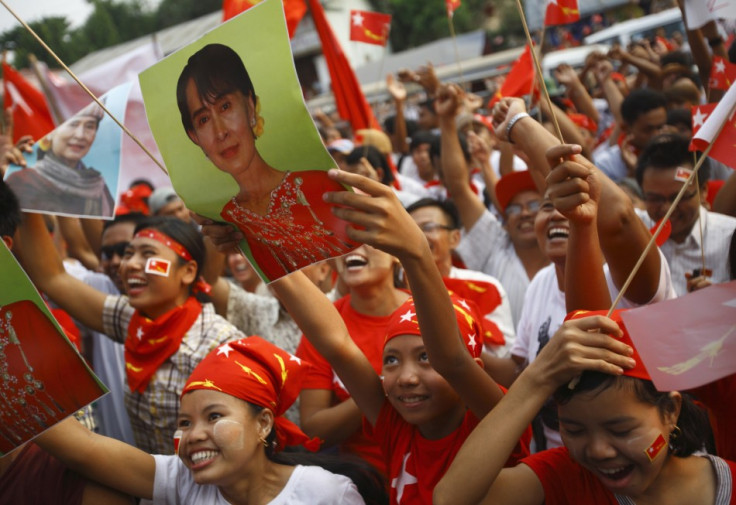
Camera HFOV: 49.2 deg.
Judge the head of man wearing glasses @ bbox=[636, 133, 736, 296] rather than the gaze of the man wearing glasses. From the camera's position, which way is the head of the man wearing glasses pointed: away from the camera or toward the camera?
toward the camera

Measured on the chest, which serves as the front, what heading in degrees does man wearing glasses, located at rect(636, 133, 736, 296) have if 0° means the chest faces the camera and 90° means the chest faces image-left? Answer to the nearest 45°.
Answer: approximately 45°

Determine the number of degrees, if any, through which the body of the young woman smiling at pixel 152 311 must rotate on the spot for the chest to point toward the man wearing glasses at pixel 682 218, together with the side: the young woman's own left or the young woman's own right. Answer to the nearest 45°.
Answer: approximately 135° to the young woman's own left

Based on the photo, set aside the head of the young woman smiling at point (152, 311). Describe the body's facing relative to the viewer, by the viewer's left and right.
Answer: facing the viewer and to the left of the viewer

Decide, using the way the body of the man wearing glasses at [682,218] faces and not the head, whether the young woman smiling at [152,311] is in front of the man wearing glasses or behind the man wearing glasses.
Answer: in front

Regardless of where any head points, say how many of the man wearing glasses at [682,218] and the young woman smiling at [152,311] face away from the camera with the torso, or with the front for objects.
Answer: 0
